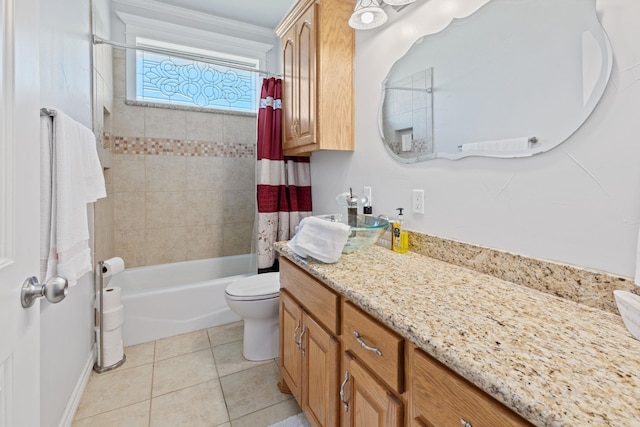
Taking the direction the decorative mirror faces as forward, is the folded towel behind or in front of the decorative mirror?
in front

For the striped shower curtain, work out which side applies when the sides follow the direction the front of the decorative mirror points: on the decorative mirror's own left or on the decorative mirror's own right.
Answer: on the decorative mirror's own right

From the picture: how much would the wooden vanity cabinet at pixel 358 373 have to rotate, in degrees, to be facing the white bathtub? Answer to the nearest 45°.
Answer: approximately 90° to its right

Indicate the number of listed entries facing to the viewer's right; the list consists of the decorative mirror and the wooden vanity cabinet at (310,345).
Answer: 0

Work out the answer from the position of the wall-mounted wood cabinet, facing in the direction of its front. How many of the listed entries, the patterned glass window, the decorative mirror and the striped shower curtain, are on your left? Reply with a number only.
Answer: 1

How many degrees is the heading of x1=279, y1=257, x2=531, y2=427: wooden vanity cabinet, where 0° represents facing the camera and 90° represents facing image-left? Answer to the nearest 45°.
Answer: approximately 45°

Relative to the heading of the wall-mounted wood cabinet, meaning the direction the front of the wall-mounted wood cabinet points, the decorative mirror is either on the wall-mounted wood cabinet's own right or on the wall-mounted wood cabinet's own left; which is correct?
on the wall-mounted wood cabinet's own left

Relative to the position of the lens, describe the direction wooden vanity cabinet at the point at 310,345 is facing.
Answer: facing the viewer and to the left of the viewer
